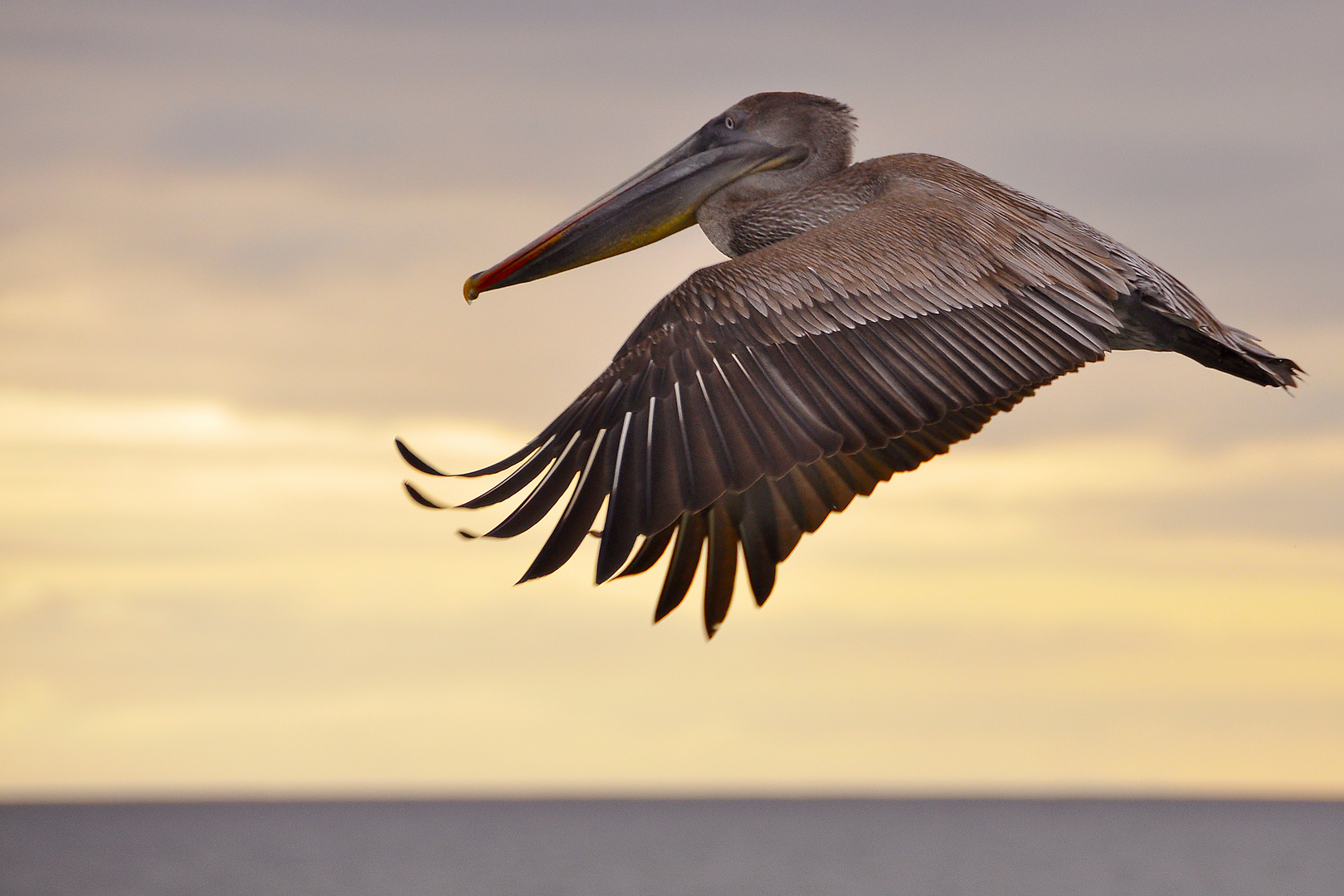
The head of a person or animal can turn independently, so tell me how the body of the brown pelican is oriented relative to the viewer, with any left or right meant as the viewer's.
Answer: facing to the left of the viewer
